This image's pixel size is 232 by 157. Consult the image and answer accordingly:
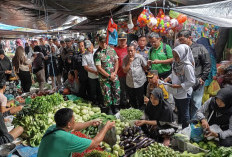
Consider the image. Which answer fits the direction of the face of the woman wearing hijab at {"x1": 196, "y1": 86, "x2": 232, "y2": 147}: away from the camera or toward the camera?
toward the camera

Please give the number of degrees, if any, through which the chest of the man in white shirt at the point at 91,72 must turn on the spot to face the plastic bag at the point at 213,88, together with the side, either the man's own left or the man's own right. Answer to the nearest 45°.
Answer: approximately 45° to the man's own left

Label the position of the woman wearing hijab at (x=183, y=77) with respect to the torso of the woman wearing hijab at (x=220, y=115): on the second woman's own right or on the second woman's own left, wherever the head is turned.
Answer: on the second woman's own right

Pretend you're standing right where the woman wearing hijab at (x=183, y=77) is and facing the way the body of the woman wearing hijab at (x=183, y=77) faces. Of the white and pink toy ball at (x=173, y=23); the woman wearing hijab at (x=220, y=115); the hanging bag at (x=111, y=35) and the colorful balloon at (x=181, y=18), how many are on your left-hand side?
1

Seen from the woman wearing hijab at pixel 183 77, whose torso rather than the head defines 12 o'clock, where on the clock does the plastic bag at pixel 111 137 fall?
The plastic bag is roughly at 12 o'clock from the woman wearing hijab.

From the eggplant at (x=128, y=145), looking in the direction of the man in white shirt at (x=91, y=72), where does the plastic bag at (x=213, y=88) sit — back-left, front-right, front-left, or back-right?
front-right

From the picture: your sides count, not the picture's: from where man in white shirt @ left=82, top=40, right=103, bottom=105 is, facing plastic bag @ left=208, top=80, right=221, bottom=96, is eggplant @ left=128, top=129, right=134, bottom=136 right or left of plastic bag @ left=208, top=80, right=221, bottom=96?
right

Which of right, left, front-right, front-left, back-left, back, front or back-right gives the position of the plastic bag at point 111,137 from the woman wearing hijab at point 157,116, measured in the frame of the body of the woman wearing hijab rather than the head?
front

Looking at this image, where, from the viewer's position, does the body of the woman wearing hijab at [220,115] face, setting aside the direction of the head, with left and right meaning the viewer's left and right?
facing the viewer and to the left of the viewer

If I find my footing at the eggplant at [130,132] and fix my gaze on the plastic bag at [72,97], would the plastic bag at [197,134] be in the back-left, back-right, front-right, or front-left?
back-right

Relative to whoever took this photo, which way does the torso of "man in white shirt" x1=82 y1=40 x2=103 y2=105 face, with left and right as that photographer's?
facing the viewer and to the right of the viewer

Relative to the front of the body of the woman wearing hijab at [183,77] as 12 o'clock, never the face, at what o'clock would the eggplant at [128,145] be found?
The eggplant is roughly at 12 o'clock from the woman wearing hijab.

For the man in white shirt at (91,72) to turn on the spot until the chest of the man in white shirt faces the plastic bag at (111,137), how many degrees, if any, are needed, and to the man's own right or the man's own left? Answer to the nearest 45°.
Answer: approximately 45° to the man's own right

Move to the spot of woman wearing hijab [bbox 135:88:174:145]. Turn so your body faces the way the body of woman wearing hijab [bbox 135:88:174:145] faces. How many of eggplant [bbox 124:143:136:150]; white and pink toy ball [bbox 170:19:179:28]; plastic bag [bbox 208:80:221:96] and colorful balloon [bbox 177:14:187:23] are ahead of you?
1

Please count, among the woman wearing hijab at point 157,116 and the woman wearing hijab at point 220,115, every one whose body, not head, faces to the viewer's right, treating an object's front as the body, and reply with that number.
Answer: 0

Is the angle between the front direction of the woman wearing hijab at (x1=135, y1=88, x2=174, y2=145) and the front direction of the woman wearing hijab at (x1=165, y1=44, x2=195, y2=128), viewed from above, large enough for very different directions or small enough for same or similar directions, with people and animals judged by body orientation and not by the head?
same or similar directions
